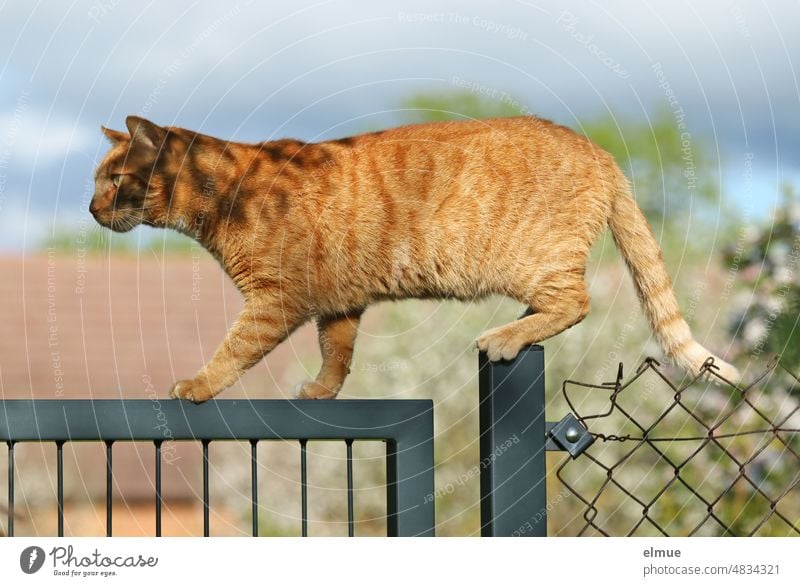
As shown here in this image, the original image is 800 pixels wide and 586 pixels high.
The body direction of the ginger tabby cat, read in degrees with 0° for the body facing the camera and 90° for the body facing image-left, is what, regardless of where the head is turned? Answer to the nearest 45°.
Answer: approximately 90°

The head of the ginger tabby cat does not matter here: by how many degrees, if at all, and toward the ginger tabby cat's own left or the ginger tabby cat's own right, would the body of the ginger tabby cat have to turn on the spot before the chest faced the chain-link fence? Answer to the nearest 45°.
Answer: approximately 135° to the ginger tabby cat's own right
